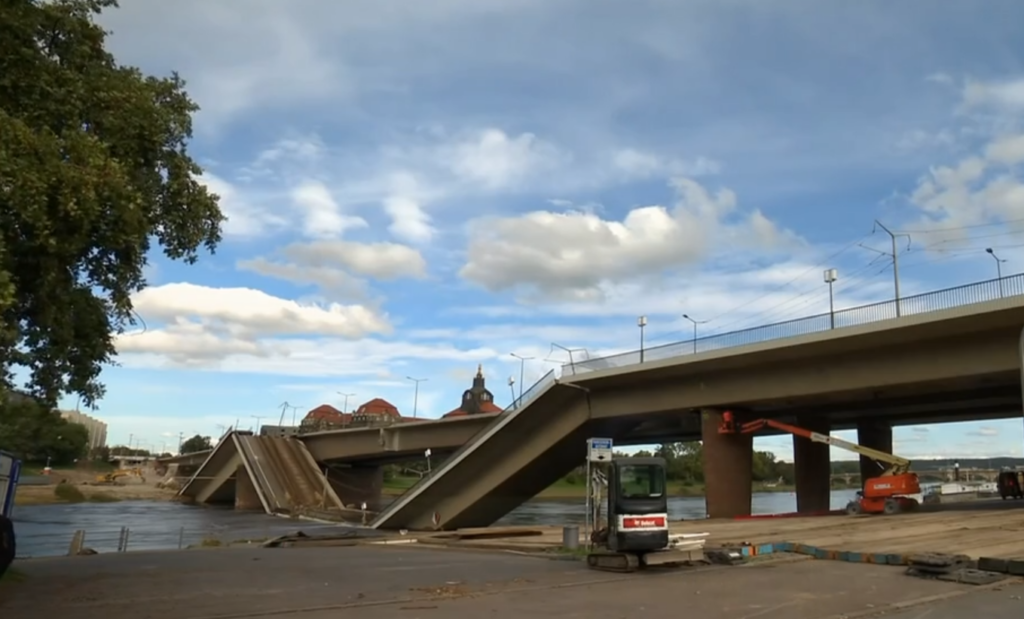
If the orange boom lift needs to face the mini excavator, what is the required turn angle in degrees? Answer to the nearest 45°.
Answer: approximately 90° to its left

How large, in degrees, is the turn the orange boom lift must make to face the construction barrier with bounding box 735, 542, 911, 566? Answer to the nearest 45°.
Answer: approximately 90° to its left

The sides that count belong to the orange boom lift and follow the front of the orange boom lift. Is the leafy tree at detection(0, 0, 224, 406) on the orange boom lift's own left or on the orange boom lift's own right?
on the orange boom lift's own left

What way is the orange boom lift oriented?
to the viewer's left
